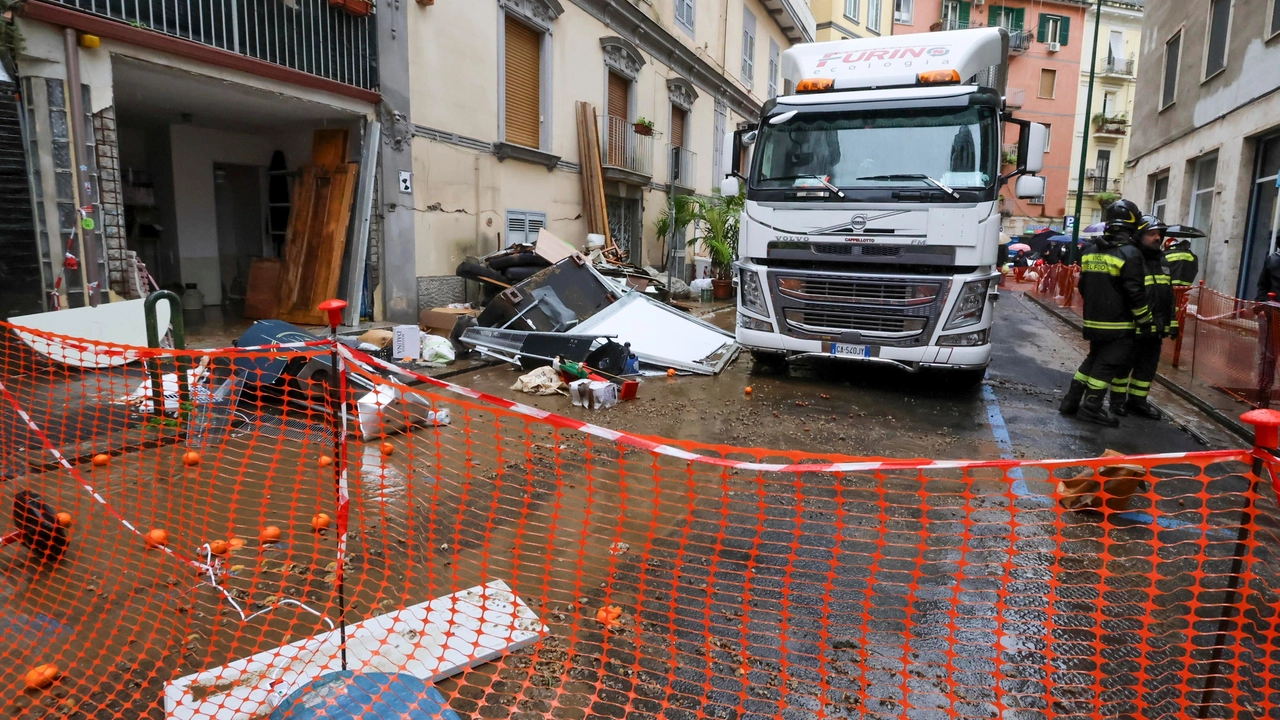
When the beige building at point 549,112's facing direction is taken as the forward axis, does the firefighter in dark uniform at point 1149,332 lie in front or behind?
in front

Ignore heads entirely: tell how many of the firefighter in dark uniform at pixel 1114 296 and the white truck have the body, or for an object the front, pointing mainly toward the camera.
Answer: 1

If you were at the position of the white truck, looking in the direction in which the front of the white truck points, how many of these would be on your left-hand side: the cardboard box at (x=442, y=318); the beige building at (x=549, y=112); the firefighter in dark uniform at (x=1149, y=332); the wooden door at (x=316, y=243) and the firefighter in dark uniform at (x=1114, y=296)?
2

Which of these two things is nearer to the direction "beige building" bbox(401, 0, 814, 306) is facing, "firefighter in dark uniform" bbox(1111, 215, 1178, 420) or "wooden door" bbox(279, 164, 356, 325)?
the firefighter in dark uniform

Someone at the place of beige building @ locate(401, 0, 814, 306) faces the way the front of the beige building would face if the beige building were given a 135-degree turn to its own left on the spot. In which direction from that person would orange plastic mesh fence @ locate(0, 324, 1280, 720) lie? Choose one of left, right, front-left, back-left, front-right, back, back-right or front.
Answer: back

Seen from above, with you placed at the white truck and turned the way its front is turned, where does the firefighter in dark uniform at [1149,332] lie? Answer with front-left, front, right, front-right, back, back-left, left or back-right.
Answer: left

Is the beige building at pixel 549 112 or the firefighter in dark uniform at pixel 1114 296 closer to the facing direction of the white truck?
the firefighter in dark uniform
